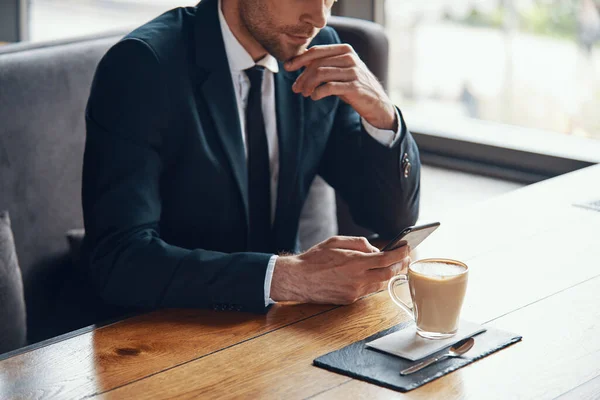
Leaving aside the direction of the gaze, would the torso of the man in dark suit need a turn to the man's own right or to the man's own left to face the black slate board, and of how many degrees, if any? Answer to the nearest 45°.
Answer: approximately 45° to the man's own right

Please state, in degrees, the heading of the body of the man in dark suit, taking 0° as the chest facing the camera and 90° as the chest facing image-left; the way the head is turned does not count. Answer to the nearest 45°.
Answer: approximately 315°
